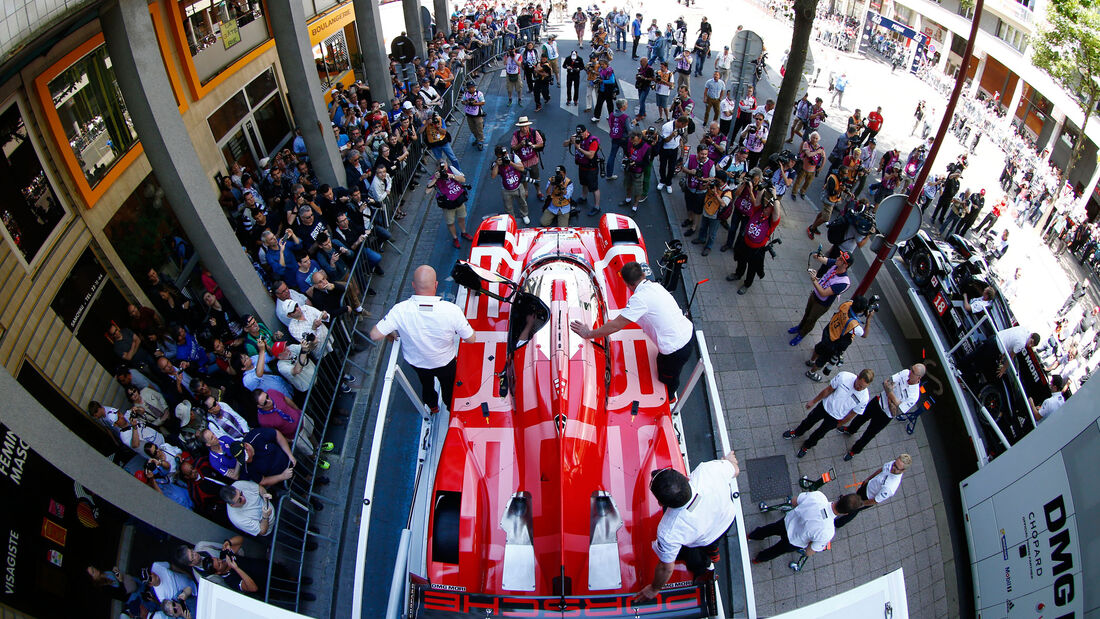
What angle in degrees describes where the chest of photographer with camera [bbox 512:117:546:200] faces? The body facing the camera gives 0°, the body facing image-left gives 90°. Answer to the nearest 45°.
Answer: approximately 0°

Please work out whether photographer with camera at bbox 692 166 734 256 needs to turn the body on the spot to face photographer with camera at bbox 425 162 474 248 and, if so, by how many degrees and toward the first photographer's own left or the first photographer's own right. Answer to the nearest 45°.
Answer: approximately 45° to the first photographer's own right

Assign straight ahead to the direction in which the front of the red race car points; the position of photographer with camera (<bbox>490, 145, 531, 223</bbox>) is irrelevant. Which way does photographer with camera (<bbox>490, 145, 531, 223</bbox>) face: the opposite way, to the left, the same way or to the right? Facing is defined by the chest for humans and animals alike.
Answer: the opposite way

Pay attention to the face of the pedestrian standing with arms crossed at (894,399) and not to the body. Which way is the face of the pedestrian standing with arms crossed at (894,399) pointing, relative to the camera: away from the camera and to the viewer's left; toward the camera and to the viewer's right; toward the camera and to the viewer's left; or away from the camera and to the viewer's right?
toward the camera and to the viewer's left

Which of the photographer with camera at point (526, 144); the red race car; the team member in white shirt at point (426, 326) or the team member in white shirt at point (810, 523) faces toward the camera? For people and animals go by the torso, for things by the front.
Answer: the photographer with camera

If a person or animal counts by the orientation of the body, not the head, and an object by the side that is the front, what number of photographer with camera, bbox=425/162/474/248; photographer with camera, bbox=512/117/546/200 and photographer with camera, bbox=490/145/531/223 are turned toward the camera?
3

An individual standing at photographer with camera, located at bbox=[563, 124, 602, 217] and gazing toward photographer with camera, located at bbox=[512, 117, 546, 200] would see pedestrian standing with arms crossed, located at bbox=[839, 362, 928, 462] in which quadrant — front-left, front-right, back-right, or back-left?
back-left

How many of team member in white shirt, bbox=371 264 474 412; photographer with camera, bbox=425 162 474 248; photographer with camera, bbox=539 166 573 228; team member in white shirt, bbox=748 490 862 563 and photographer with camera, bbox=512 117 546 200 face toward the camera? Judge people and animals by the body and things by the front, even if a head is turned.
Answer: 3

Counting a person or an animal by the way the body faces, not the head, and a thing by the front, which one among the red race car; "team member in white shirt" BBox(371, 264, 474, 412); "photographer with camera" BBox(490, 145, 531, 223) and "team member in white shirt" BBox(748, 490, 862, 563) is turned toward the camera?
the photographer with camera

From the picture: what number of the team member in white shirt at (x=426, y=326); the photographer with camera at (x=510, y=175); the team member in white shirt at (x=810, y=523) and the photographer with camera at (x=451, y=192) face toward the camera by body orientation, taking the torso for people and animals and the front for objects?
2
